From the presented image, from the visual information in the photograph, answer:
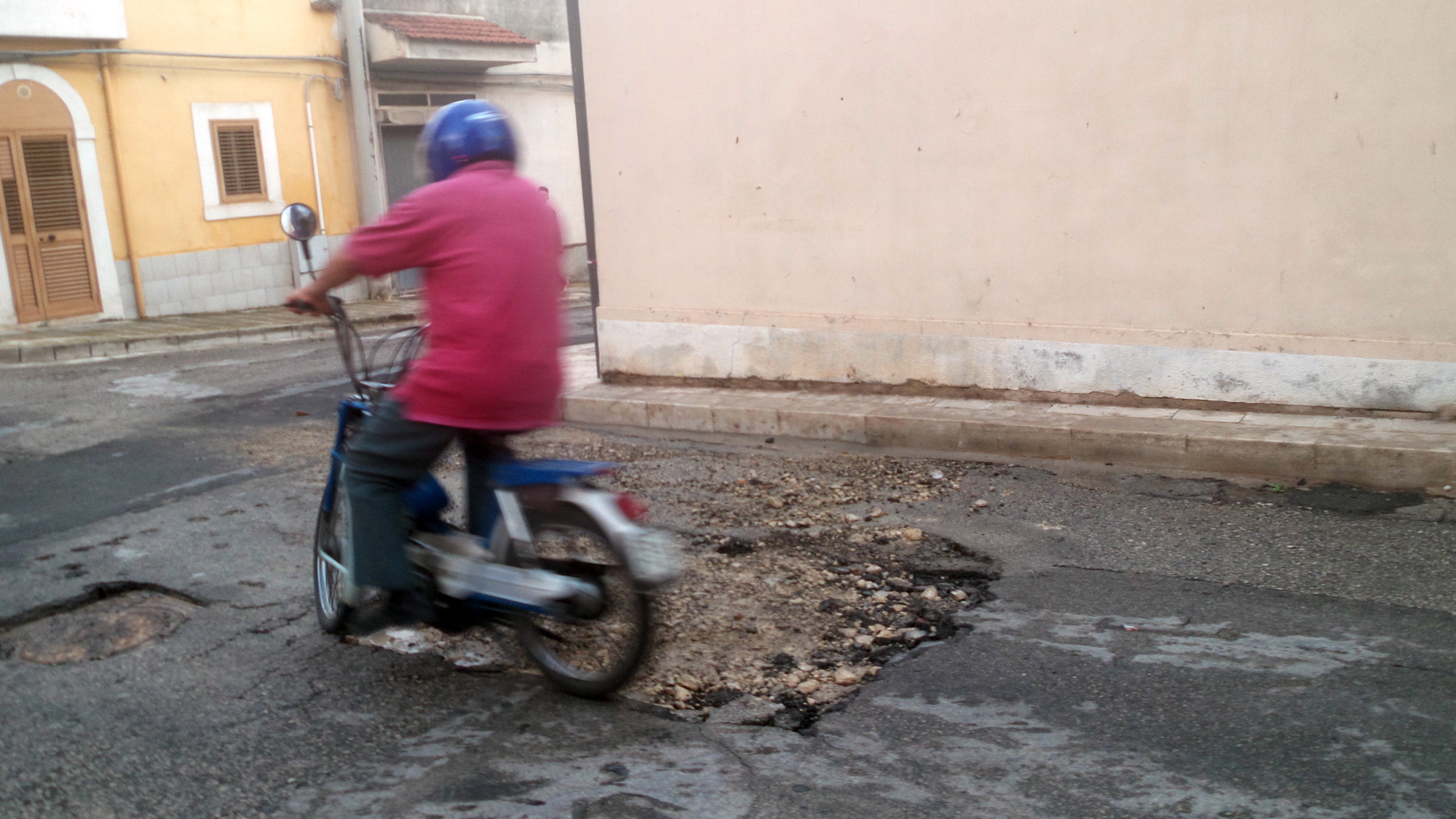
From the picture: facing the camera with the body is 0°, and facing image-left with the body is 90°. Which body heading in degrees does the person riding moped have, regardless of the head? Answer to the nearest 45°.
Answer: approximately 135°

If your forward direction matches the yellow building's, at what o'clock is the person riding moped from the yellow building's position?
The person riding moped is roughly at 12 o'clock from the yellow building.

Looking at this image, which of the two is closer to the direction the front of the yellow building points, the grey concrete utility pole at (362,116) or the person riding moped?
the person riding moped

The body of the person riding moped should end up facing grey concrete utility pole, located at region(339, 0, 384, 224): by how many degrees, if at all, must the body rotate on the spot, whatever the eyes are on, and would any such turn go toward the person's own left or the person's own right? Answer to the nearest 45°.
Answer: approximately 45° to the person's own right

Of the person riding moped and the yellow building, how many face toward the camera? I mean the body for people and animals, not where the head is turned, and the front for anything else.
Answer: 1

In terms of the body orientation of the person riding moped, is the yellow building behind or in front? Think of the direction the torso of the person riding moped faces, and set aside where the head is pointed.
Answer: in front

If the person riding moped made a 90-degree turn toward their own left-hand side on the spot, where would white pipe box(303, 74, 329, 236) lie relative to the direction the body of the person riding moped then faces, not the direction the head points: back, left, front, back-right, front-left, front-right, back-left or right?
back-right
